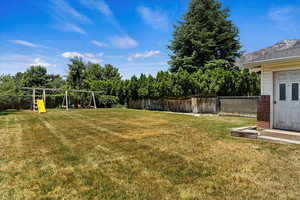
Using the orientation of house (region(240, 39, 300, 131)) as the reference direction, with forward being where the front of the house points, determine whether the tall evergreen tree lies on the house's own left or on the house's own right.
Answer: on the house's own right

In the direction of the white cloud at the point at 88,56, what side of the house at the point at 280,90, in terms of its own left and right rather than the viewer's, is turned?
right

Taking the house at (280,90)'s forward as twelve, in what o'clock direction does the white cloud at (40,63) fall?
The white cloud is roughly at 2 o'clock from the house.

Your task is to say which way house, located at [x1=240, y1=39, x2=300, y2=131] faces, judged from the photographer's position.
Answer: facing the viewer and to the left of the viewer
